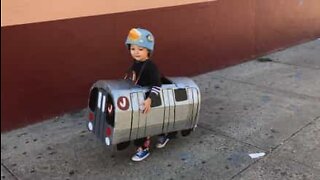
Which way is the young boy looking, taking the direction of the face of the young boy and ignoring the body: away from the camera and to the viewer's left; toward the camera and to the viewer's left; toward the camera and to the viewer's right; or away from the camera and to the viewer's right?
toward the camera and to the viewer's left

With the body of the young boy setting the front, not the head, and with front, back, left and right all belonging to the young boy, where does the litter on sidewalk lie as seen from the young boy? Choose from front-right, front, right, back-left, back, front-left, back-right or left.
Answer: back-left

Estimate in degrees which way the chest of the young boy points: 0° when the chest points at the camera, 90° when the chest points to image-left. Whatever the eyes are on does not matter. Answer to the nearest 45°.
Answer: approximately 45°
